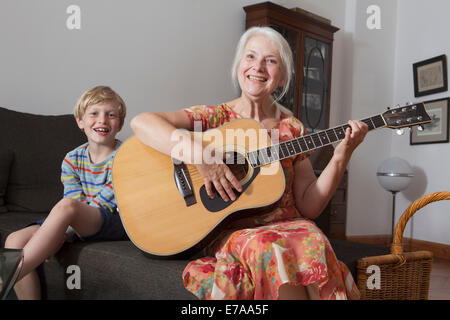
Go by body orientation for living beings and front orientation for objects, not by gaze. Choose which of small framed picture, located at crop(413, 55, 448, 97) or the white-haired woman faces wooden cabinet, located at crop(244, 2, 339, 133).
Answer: the small framed picture

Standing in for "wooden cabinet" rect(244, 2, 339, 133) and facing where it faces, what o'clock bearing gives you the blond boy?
The blond boy is roughly at 2 o'clock from the wooden cabinet.

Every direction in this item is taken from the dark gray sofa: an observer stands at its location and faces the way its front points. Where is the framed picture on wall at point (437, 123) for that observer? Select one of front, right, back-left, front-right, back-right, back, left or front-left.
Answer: back-left

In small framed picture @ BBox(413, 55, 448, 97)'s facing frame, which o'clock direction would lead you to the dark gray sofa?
The dark gray sofa is roughly at 11 o'clock from the small framed picture.

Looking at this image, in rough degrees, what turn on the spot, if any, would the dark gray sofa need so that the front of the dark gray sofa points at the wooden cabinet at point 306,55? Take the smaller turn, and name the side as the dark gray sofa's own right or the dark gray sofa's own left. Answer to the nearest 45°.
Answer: approximately 135° to the dark gray sofa's own left

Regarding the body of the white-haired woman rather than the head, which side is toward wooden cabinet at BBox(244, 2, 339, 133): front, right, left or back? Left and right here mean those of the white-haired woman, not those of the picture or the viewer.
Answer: back

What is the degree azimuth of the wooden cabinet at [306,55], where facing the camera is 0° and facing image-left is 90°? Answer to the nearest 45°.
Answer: approximately 315°

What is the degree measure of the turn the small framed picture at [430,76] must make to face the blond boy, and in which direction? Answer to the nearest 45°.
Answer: approximately 45° to its left

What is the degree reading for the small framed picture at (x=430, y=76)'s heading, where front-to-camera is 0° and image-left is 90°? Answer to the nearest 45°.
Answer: approximately 45°

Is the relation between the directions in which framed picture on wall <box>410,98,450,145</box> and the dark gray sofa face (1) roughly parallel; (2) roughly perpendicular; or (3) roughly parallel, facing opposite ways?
roughly perpendicular
